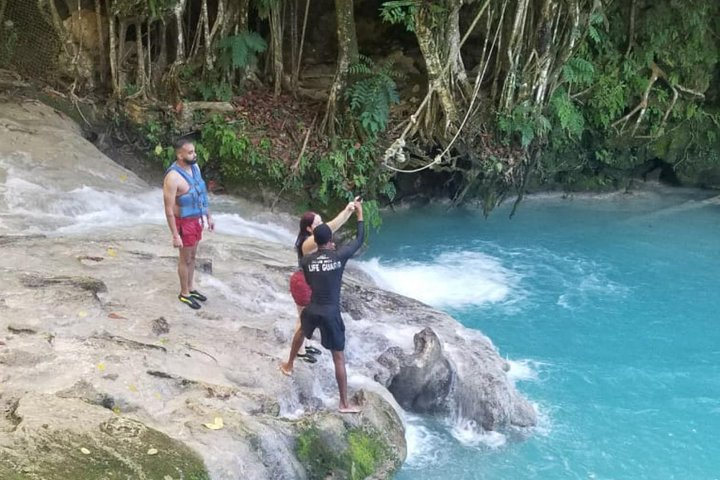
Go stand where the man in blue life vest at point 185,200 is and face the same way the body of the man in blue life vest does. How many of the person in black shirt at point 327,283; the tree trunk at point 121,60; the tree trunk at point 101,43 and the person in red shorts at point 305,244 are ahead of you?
2

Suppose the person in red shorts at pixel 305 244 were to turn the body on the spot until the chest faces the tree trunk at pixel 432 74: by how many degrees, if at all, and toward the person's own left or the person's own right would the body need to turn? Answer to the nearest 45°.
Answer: approximately 90° to the person's own left

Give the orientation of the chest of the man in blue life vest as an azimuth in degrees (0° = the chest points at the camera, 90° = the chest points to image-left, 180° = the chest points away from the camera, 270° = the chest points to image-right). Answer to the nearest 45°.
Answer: approximately 315°

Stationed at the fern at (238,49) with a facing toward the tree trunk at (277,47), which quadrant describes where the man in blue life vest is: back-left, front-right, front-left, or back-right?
back-right
